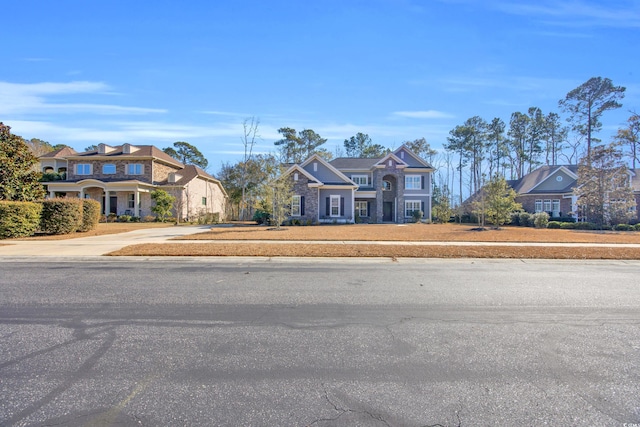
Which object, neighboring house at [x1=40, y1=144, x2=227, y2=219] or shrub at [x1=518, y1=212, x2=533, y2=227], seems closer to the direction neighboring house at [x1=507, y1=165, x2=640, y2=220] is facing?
the shrub

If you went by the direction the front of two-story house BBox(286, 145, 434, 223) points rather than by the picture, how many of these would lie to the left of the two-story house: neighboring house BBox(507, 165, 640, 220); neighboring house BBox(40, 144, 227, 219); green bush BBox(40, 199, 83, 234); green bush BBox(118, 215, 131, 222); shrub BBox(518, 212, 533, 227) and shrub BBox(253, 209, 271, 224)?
2

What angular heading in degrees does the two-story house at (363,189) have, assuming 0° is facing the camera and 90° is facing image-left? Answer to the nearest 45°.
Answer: approximately 0°

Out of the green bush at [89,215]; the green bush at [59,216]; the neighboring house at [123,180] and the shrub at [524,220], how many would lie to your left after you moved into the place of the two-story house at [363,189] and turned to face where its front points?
1

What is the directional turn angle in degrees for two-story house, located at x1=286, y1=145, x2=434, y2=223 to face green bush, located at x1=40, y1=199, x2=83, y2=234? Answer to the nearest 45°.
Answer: approximately 45° to its right

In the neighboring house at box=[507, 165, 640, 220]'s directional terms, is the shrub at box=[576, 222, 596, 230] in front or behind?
in front

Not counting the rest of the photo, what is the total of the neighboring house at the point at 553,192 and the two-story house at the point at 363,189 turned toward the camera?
2

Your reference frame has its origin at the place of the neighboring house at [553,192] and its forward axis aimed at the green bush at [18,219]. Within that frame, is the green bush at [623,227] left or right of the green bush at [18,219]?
left

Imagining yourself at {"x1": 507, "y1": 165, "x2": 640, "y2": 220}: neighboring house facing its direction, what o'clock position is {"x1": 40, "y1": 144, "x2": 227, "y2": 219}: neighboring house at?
{"x1": 40, "y1": 144, "x2": 227, "y2": 219}: neighboring house is roughly at 2 o'clock from {"x1": 507, "y1": 165, "x2": 640, "y2": 220}: neighboring house.

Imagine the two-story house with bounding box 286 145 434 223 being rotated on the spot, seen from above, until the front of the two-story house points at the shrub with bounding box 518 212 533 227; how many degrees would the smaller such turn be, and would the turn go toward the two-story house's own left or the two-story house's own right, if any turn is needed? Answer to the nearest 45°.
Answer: approximately 90° to the two-story house's own left

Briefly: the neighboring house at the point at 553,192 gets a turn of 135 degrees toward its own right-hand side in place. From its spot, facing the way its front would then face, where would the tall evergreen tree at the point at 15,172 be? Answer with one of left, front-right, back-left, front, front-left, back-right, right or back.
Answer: left
